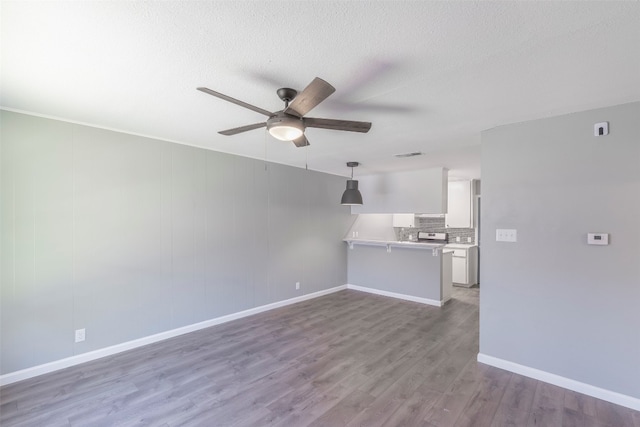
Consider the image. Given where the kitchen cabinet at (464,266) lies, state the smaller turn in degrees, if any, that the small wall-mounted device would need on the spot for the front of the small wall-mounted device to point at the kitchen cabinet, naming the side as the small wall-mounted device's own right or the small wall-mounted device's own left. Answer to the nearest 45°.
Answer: approximately 135° to the small wall-mounted device's own right

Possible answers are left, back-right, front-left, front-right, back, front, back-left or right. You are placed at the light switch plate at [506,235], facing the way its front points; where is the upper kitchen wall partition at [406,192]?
back-right

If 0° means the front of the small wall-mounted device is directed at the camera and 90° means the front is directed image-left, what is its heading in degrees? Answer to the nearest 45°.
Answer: approximately 0°

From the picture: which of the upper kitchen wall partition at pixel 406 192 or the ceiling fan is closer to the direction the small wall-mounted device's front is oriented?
the ceiling fan

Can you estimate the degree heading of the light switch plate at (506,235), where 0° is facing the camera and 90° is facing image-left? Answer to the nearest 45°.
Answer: approximately 0°

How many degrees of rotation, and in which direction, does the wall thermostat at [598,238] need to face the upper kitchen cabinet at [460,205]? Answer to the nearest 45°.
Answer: approximately 135° to its right
